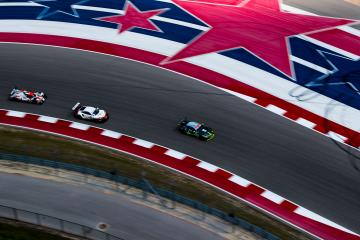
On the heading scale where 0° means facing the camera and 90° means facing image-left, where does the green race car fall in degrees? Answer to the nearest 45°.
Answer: approximately 315°

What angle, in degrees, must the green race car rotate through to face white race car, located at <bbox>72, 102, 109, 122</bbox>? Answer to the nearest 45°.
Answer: approximately 135° to its right

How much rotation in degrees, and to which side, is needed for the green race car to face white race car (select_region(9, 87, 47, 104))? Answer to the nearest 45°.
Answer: approximately 135° to its right
